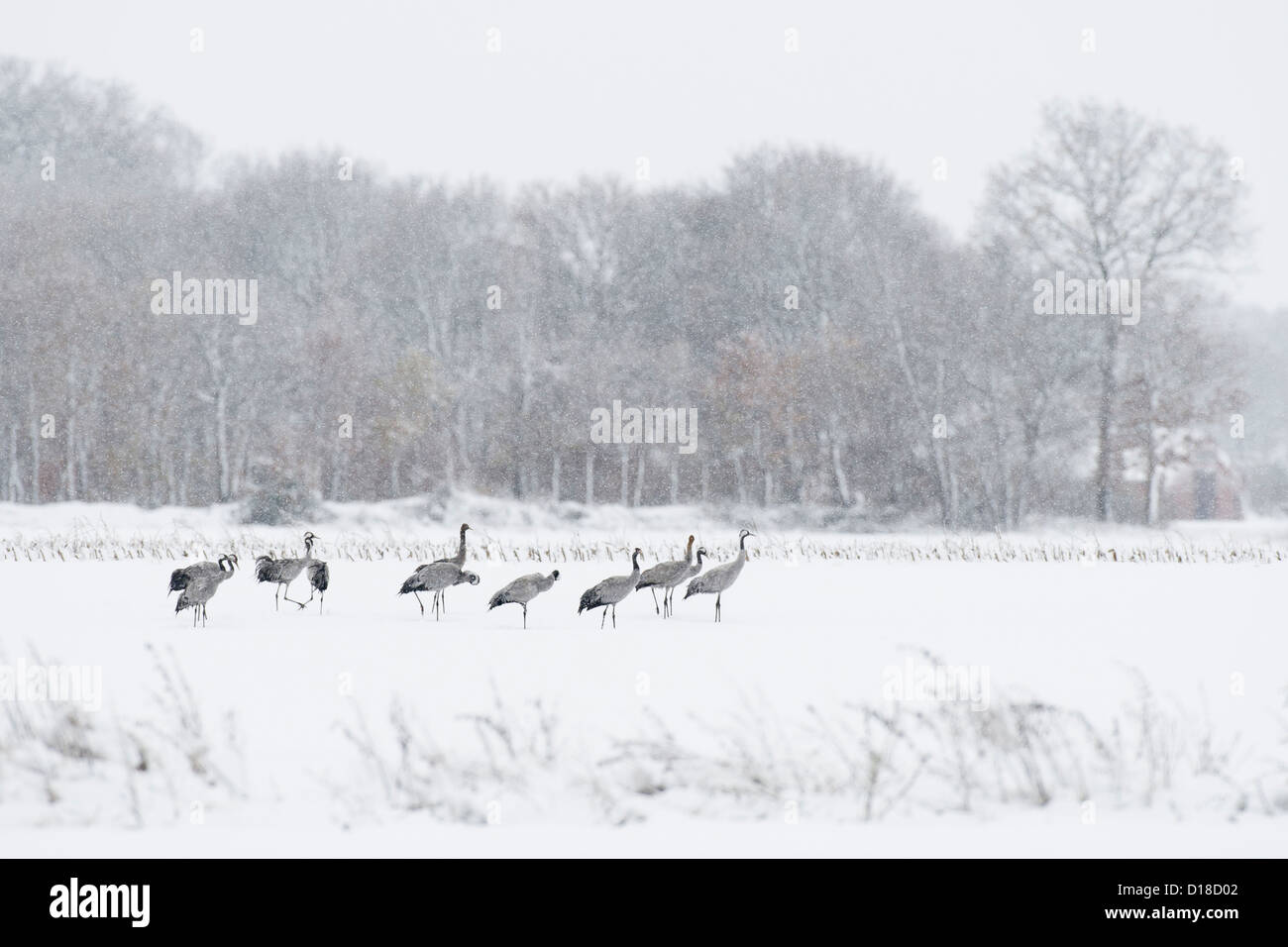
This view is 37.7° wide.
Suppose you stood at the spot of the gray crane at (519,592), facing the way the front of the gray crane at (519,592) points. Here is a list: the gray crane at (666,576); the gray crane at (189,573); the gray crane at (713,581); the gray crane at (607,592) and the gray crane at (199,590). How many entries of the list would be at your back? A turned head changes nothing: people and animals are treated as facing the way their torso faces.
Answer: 2

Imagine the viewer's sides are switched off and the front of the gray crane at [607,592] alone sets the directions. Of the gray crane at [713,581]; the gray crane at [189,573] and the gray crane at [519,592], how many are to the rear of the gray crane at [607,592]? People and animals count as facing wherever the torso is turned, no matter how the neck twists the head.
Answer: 2

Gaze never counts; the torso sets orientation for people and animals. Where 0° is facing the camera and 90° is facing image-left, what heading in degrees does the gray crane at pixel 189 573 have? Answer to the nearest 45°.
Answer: approximately 270°

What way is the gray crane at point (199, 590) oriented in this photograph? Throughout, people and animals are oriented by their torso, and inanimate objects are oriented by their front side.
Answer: to the viewer's right

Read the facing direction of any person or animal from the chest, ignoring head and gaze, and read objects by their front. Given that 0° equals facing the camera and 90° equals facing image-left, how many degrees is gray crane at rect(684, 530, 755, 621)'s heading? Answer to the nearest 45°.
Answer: approximately 270°

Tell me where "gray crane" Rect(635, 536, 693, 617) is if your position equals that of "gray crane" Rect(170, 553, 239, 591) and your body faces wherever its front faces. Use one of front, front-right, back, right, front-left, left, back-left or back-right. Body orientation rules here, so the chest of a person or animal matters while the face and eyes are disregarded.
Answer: front

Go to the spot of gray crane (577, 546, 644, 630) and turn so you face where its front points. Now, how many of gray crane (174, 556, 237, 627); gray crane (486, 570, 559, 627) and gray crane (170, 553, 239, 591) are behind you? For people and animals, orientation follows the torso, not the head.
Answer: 3

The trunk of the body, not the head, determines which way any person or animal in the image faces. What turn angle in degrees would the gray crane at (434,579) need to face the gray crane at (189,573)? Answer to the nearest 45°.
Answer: approximately 180°

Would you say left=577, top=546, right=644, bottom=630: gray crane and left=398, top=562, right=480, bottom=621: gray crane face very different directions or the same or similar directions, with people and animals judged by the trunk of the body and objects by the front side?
same or similar directions

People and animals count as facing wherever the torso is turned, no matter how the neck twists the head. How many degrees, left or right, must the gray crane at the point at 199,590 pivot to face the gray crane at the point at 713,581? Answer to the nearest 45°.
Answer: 0° — it already faces it

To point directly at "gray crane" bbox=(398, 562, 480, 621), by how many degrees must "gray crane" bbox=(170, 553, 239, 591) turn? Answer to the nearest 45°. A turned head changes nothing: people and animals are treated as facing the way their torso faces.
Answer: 0° — it already faces it

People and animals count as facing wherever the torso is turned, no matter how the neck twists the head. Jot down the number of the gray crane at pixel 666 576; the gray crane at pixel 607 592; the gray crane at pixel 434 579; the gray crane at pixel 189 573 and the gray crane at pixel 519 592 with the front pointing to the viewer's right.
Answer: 5

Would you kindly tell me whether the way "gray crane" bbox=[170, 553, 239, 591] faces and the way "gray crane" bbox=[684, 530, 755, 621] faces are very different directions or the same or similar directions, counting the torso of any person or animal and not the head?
same or similar directions

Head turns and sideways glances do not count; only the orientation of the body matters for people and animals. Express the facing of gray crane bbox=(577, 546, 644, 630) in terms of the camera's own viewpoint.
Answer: facing to the right of the viewer

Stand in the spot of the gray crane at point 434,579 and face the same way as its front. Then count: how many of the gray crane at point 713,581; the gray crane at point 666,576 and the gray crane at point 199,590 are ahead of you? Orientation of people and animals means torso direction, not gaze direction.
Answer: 2

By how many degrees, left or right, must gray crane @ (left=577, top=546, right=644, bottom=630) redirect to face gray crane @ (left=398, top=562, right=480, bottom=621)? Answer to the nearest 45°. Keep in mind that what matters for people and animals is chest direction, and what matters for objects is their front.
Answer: approximately 135° to its left
